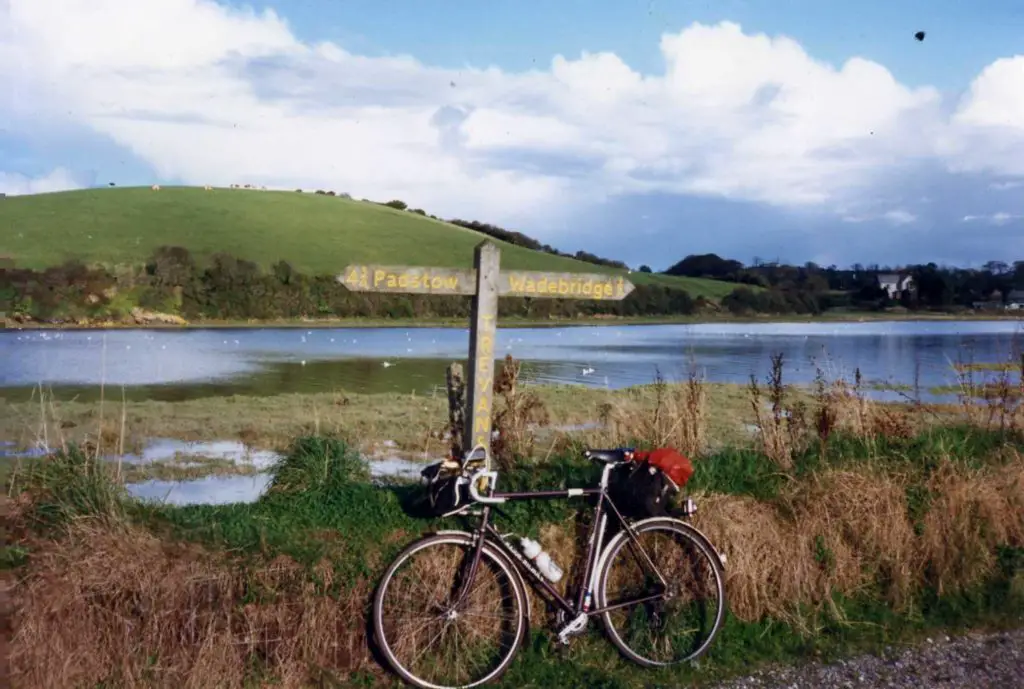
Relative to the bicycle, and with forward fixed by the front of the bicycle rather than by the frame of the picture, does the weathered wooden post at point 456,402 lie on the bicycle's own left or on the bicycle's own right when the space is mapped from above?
on the bicycle's own right

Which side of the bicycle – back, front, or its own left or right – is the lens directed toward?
left
